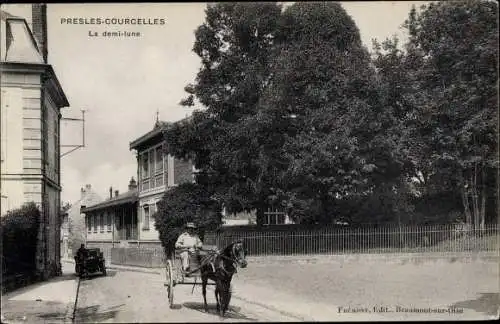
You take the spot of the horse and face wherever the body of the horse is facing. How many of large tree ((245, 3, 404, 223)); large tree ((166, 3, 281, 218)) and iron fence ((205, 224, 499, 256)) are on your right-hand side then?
0

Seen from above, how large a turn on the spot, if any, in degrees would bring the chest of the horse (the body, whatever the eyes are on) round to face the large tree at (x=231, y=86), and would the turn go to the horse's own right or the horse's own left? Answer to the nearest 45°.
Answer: approximately 135° to the horse's own left

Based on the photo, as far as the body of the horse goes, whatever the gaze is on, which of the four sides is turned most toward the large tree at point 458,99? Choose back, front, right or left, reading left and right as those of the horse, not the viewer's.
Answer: left

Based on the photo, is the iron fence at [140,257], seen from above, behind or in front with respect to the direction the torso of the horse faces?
behind

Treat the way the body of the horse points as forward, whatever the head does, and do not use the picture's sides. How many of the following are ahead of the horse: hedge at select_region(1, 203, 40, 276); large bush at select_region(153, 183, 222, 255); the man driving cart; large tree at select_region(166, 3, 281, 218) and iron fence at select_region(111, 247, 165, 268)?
0

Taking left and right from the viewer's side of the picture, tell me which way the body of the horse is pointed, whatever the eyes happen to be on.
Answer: facing the viewer and to the right of the viewer

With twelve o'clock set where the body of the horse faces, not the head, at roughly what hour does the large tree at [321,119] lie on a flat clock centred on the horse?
The large tree is roughly at 8 o'clock from the horse.

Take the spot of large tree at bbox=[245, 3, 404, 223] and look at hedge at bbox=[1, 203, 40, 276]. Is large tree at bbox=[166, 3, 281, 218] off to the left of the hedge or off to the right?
right

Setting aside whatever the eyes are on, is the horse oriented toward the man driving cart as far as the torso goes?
no
